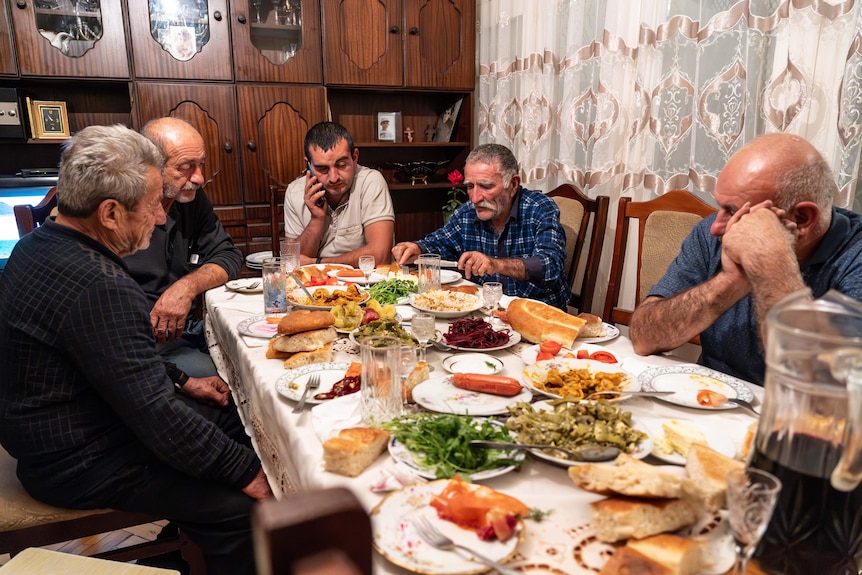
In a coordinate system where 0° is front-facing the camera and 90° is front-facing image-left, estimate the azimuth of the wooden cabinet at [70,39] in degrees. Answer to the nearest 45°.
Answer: approximately 0°

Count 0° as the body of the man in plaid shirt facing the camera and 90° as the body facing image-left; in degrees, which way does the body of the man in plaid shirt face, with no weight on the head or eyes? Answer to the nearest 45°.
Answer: approximately 45°

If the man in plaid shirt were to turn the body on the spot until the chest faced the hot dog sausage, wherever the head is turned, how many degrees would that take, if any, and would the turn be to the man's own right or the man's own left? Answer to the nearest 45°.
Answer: approximately 45° to the man's own left

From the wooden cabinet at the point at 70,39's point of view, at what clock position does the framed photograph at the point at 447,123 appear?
The framed photograph is roughly at 9 o'clock from the wooden cabinet.

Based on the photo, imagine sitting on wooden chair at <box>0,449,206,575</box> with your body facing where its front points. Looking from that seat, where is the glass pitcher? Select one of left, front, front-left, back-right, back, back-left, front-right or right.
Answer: front-right

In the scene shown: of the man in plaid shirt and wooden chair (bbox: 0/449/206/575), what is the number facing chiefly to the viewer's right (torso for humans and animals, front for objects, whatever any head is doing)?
1

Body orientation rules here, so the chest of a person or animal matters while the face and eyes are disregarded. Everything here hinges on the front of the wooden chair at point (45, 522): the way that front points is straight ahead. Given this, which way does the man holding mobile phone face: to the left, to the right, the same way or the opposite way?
to the right

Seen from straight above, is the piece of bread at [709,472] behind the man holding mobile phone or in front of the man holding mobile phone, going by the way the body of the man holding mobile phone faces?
in front

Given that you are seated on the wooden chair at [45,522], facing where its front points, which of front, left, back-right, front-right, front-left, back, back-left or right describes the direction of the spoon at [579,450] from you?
front-right

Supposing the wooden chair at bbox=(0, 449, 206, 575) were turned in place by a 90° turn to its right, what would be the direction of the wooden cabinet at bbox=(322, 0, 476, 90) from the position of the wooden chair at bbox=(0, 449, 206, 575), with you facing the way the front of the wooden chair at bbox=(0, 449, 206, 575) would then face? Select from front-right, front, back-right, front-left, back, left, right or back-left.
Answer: back-left

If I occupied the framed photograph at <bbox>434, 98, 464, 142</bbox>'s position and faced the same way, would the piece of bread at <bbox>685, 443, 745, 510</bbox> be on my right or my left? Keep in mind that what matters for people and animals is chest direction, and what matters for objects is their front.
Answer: on my left

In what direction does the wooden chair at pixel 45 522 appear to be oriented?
to the viewer's right
